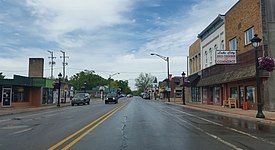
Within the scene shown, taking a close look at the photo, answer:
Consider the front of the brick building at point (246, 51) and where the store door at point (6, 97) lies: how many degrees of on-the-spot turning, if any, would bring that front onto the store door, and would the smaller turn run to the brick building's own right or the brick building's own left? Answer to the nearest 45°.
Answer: approximately 45° to the brick building's own right

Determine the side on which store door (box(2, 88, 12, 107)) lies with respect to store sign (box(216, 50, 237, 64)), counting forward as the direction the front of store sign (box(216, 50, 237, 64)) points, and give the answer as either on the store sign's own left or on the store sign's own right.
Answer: on the store sign's own right

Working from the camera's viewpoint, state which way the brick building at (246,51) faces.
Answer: facing the viewer and to the left of the viewer
